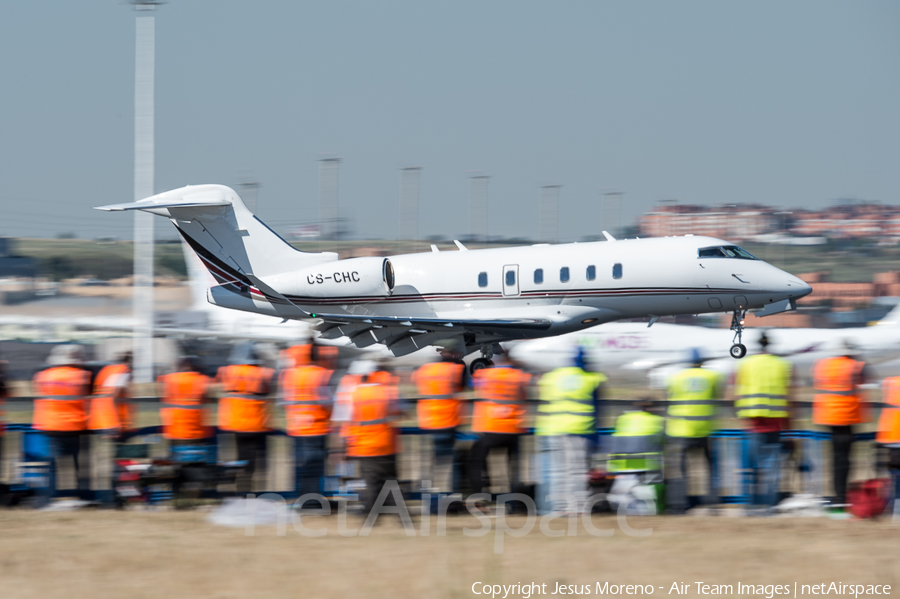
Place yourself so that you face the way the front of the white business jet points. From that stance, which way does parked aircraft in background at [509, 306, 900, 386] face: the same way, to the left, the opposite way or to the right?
the opposite way

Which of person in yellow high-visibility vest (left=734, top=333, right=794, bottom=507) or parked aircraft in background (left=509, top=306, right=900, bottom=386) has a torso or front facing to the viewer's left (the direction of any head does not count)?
the parked aircraft in background

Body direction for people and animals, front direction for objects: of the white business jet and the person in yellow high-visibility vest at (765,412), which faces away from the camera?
the person in yellow high-visibility vest

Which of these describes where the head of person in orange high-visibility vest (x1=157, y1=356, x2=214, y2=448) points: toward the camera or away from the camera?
away from the camera

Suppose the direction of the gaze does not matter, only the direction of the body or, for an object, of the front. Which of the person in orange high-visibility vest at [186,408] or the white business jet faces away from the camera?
the person in orange high-visibility vest

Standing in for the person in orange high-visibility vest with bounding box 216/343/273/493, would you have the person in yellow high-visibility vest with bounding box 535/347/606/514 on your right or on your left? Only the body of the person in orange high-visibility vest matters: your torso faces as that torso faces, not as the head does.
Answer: on your right

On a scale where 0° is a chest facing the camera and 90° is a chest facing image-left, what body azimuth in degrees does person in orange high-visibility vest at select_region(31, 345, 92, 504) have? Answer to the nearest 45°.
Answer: approximately 180°

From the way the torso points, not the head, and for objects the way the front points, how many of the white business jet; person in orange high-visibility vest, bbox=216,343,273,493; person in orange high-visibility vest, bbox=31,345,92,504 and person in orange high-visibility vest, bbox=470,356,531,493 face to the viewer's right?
1

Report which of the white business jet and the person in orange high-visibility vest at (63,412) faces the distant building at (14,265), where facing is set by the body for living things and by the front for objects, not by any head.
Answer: the person in orange high-visibility vest

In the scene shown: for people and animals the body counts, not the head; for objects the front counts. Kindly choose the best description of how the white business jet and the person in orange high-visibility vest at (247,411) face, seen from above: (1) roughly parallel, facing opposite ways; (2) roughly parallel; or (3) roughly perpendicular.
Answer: roughly perpendicular

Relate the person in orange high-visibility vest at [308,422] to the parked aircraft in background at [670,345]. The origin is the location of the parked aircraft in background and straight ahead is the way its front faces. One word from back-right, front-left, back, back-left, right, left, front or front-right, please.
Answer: left

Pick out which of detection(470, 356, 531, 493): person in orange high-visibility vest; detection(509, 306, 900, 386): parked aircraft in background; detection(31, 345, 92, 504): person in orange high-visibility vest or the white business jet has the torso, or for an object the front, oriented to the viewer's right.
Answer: the white business jet

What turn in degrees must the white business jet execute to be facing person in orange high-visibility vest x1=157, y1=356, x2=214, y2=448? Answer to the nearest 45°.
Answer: approximately 90° to its right

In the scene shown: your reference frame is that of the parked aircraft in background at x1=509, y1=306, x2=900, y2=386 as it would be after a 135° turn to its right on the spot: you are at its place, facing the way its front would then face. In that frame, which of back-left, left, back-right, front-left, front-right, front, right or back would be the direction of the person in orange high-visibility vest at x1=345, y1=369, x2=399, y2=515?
back-right

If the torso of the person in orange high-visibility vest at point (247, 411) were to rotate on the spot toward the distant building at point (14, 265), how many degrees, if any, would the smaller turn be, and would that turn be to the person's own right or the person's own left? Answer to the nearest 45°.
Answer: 0° — they already face it

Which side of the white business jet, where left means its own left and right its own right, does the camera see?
right

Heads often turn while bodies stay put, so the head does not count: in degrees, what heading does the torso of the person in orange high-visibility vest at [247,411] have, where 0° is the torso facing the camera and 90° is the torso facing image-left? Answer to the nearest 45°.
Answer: approximately 180°

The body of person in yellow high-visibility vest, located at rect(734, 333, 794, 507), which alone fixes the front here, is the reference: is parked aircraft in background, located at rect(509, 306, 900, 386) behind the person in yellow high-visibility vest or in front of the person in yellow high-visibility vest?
in front

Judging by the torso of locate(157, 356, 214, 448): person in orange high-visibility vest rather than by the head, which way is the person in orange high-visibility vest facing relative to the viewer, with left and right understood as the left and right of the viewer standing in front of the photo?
facing away from the viewer
